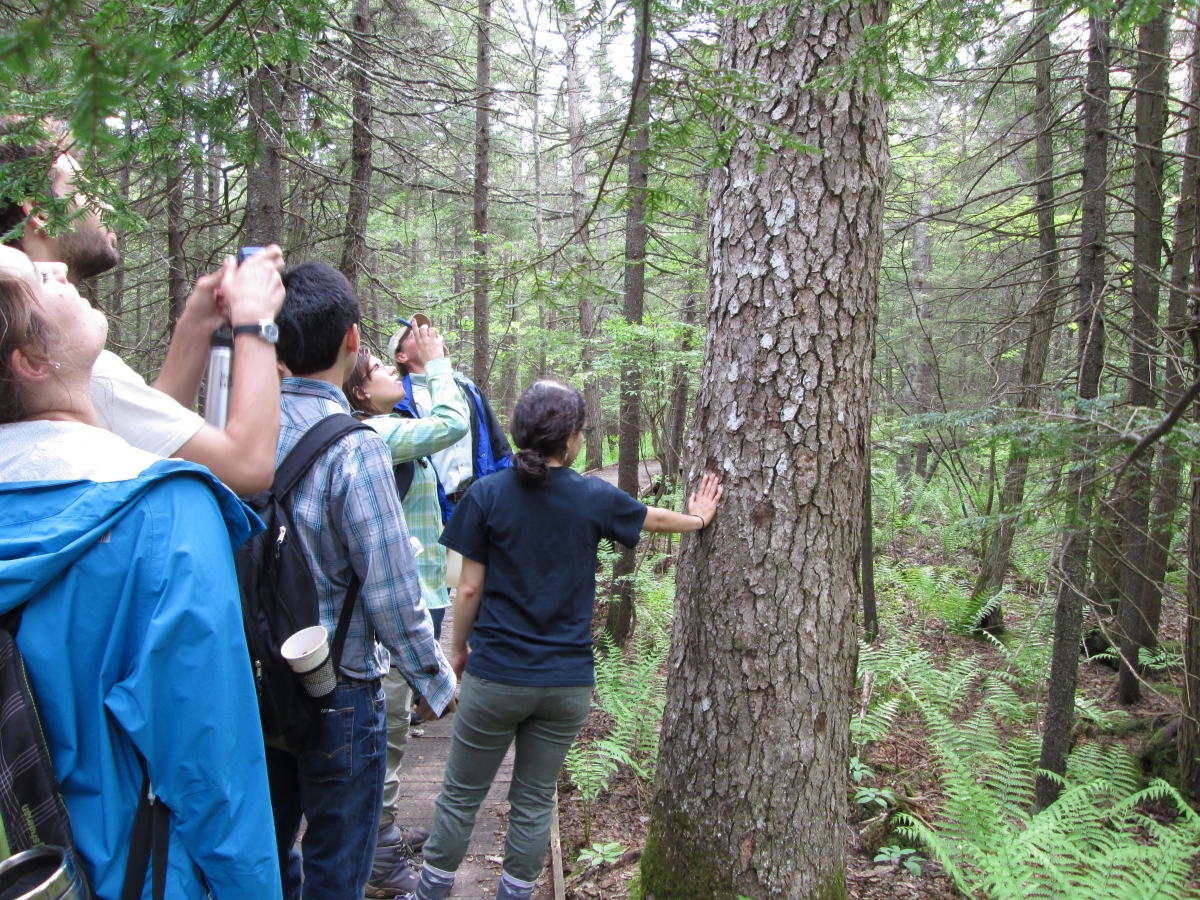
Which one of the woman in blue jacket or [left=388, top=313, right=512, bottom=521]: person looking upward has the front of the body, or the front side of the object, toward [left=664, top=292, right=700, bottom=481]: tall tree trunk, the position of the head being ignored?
the woman in blue jacket

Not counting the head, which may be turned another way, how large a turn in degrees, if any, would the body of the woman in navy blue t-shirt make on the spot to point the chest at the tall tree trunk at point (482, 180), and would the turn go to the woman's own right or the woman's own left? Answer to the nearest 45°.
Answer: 0° — they already face it

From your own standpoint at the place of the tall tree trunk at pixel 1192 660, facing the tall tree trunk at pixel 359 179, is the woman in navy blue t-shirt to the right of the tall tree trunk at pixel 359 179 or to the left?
left

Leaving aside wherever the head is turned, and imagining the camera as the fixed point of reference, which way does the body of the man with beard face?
to the viewer's right

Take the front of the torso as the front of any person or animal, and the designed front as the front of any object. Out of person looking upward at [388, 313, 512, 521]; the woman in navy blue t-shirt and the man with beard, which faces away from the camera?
the woman in navy blue t-shirt

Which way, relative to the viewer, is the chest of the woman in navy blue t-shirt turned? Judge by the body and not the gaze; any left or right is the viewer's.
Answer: facing away from the viewer

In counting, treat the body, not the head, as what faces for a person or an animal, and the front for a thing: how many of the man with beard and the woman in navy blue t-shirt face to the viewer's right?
1

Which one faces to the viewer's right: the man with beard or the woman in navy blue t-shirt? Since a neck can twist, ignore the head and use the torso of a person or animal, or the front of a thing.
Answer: the man with beard

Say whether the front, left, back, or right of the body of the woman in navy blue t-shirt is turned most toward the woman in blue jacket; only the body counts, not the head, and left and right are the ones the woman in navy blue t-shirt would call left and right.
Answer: back

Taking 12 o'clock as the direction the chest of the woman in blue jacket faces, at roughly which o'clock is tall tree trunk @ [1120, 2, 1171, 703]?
The tall tree trunk is roughly at 1 o'clock from the woman in blue jacket.

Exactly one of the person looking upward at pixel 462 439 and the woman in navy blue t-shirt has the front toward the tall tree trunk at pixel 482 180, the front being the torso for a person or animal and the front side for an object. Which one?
the woman in navy blue t-shirt
